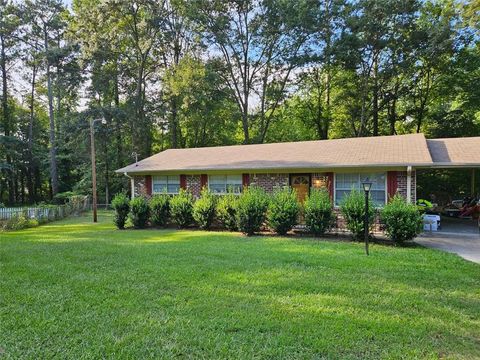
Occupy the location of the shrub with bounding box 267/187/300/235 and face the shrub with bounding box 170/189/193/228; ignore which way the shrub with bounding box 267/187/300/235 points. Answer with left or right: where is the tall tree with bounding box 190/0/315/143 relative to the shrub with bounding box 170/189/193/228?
right

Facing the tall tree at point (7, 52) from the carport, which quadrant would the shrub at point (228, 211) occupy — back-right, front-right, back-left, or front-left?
front-left

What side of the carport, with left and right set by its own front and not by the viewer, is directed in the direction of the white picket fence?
right

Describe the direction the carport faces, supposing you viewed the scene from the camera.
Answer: facing the viewer

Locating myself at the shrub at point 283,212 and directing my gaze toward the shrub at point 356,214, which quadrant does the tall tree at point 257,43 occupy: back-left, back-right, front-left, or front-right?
back-left

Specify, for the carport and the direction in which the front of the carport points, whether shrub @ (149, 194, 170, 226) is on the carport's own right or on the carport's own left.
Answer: on the carport's own right

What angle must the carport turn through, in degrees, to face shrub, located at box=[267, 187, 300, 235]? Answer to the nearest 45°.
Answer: approximately 45° to its right

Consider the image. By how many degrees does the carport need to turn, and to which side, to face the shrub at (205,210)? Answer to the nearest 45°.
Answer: approximately 45° to its right

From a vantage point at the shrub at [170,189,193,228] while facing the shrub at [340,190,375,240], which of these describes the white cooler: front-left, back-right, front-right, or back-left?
front-left
